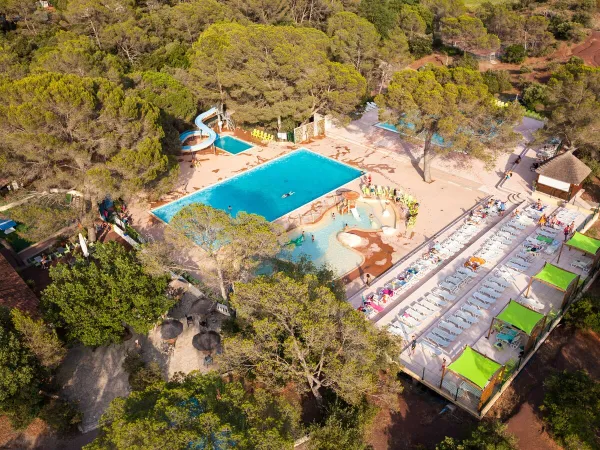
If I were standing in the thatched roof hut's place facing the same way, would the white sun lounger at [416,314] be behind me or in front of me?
in front

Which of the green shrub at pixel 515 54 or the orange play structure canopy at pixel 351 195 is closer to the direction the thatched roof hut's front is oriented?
the orange play structure canopy

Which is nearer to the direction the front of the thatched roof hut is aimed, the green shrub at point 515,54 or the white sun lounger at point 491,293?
the white sun lounger

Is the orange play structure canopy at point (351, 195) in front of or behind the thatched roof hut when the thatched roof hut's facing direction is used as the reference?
in front

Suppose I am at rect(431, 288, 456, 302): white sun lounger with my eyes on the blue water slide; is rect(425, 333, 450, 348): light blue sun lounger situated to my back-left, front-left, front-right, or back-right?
back-left

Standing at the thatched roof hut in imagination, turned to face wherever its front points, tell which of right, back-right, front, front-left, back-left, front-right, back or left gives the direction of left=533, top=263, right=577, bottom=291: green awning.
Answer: front-left

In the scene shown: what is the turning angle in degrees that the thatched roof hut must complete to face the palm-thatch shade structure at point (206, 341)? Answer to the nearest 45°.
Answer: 0° — it already faces it

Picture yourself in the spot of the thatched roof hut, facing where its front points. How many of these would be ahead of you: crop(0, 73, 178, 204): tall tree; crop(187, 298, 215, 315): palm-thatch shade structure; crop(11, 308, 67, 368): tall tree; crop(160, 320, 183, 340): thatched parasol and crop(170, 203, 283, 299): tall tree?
5

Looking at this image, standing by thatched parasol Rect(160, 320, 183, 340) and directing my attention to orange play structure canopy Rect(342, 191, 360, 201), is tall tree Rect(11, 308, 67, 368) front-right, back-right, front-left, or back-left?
back-left

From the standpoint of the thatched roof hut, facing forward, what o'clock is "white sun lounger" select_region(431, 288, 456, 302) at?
The white sun lounger is roughly at 11 o'clock from the thatched roof hut.

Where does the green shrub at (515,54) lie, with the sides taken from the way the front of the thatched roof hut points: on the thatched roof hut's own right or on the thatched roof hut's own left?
on the thatched roof hut's own right

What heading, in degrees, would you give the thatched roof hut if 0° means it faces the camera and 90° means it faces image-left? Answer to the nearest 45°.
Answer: approximately 45°

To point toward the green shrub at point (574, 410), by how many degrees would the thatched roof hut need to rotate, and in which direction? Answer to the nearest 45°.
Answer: approximately 45° to its left

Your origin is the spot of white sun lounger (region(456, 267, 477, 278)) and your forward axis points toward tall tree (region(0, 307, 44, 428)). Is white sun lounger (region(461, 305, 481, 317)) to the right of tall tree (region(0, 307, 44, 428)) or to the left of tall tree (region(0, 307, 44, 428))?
left

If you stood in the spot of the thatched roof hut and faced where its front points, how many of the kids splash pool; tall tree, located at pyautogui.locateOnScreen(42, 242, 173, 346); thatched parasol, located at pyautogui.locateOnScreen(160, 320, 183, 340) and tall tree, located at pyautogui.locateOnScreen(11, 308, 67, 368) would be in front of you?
4

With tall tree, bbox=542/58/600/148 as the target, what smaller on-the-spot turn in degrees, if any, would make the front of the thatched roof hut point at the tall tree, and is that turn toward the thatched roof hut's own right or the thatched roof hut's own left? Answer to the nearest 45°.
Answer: approximately 135° to the thatched roof hut's own right

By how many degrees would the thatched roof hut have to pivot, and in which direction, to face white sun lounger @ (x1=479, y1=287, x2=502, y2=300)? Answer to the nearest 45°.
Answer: approximately 45° to its left
